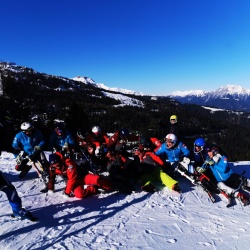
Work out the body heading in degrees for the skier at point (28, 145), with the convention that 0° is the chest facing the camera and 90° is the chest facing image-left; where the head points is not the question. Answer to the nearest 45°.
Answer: approximately 0°

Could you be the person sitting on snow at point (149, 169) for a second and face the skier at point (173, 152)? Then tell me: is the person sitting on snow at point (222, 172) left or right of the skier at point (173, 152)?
right

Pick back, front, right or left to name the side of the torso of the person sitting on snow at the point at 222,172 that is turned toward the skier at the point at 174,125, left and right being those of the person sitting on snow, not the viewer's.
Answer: right

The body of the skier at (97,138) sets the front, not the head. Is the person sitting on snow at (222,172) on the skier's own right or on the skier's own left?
on the skier's own left

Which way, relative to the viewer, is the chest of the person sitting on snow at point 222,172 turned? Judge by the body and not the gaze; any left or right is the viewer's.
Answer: facing the viewer and to the left of the viewer
